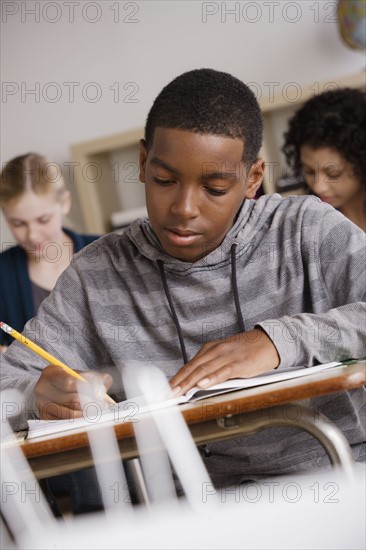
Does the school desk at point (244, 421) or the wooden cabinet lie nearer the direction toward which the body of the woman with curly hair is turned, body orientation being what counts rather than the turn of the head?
the school desk

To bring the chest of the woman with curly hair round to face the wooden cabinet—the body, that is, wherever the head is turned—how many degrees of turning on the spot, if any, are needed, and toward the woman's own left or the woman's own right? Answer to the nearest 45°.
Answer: approximately 90° to the woman's own right

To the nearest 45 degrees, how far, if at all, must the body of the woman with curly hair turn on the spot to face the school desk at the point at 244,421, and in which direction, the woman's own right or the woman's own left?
approximately 45° to the woman's own left

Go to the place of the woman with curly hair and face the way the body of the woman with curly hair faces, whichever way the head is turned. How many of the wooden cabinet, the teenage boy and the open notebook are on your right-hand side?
1

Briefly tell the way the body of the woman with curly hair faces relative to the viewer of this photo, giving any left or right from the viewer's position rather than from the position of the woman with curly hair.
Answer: facing the viewer and to the left of the viewer

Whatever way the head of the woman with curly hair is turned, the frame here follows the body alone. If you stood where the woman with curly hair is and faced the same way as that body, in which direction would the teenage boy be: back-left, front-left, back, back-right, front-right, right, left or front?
front-left

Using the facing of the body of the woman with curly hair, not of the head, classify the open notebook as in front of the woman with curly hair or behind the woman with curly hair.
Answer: in front
